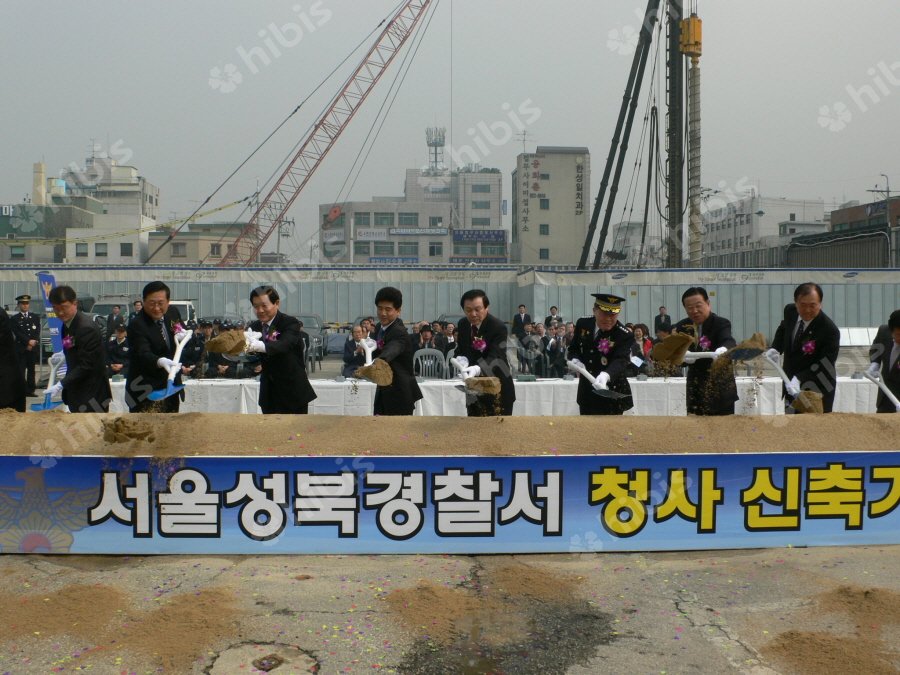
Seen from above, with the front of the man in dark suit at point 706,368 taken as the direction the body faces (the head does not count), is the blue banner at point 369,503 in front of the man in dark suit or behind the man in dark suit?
in front

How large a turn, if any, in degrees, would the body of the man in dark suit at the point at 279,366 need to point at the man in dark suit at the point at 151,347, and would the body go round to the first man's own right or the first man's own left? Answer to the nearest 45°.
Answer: approximately 45° to the first man's own right

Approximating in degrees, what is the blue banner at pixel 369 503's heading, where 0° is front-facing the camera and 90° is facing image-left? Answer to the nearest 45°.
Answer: approximately 0°

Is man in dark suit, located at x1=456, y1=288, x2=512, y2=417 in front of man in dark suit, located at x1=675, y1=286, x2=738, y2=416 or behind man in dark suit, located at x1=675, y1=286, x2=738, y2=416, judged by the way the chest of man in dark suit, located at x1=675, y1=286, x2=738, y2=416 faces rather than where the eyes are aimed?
in front

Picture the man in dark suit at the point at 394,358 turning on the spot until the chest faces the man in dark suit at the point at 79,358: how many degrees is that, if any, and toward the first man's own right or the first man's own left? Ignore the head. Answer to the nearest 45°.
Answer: approximately 45° to the first man's own right

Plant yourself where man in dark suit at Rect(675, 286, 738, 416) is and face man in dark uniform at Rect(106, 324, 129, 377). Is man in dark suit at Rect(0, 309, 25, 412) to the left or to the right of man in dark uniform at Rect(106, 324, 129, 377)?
left
